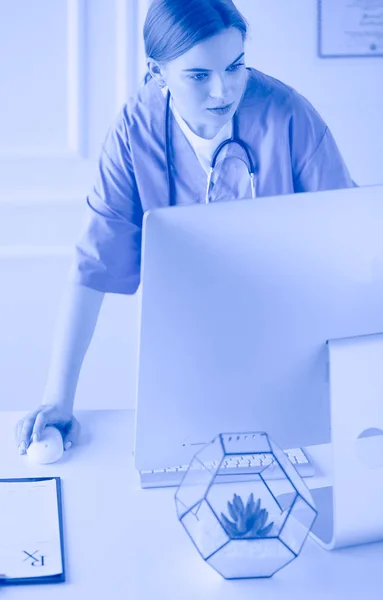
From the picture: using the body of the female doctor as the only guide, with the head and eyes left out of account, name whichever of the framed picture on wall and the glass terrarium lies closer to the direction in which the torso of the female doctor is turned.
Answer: the glass terrarium

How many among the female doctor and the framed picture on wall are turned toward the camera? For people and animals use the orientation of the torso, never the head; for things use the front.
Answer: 2

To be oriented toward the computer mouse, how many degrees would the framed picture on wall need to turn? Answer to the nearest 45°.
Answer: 0° — it already faces it

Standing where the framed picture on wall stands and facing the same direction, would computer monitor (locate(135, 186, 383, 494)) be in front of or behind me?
in front

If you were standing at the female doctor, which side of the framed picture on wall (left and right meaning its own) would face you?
front

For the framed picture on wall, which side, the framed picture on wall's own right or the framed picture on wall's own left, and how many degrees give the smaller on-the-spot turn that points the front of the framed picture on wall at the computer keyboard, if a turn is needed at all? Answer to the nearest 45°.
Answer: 0° — it already faces it

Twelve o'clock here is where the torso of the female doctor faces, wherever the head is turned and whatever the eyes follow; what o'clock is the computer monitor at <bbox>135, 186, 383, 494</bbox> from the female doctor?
The computer monitor is roughly at 12 o'clock from the female doctor.

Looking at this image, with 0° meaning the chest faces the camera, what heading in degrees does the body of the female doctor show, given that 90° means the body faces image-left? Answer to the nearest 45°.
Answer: approximately 0°

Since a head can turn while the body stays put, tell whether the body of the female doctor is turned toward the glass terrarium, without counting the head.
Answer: yes

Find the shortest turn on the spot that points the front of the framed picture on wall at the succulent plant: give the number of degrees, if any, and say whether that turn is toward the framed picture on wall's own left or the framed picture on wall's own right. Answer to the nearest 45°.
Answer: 0° — it already faces it

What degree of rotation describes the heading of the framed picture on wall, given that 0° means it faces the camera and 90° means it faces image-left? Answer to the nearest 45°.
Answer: approximately 0°
